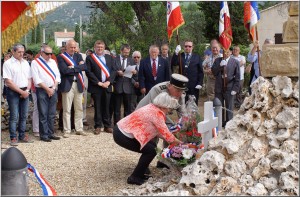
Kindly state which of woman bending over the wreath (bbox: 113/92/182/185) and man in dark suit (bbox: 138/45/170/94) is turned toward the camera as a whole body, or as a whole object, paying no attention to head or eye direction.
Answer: the man in dark suit

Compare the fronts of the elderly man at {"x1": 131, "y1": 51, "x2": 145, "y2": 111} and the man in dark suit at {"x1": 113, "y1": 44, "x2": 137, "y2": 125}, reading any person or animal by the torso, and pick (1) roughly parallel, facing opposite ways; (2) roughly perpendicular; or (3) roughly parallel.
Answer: roughly parallel

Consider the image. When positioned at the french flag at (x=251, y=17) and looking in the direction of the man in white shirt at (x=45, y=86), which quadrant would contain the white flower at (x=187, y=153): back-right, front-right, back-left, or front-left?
front-left

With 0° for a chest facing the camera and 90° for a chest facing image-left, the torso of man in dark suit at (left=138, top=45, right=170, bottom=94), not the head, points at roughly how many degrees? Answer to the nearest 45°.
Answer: approximately 0°

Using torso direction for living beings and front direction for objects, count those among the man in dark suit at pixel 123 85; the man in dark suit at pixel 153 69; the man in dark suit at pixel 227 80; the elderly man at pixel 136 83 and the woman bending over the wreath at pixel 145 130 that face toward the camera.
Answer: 4

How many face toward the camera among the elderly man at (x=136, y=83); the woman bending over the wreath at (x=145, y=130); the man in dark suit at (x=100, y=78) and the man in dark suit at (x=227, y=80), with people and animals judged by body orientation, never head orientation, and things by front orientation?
3

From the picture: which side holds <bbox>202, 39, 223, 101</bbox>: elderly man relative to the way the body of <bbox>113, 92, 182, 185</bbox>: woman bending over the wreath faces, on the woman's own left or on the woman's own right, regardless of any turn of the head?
on the woman's own left

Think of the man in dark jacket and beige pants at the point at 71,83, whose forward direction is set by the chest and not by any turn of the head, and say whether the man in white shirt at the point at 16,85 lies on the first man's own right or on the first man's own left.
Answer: on the first man's own right

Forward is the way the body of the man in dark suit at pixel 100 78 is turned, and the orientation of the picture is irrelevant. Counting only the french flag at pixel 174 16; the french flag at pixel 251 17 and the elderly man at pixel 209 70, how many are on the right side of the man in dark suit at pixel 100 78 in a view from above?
0

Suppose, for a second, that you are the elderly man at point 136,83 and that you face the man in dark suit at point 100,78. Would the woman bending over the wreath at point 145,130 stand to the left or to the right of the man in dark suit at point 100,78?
left

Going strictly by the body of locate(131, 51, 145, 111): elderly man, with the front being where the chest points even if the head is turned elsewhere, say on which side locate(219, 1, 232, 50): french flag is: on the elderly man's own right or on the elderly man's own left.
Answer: on the elderly man's own left

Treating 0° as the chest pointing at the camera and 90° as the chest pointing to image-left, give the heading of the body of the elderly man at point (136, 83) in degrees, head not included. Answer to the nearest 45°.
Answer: approximately 0°

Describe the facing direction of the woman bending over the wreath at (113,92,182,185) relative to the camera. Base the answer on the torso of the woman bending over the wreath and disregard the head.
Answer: to the viewer's right

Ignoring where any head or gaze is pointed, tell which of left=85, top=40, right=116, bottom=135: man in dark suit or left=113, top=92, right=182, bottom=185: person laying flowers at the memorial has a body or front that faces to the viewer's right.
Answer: the person laying flowers at the memorial

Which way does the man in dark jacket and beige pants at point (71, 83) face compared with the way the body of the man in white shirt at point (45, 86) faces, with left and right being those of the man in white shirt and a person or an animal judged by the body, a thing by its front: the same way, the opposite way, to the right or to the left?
the same way

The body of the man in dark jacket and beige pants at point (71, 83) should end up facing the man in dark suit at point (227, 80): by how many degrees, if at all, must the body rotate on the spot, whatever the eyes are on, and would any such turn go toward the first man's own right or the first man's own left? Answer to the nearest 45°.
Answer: approximately 45° to the first man's own left

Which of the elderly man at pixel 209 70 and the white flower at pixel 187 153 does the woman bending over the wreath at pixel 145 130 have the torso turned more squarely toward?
the white flower

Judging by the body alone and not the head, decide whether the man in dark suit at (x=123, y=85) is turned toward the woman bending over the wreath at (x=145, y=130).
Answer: yes

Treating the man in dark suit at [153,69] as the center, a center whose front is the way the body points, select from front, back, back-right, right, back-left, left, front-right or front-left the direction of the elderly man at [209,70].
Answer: back-left
